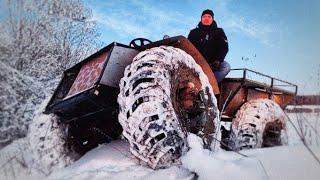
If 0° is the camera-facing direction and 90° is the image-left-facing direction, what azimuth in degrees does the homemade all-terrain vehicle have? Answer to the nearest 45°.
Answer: approximately 45°

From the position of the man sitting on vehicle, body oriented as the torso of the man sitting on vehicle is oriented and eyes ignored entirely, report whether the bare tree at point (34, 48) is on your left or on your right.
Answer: on your right

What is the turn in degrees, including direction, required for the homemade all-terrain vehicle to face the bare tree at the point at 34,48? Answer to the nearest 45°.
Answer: approximately 90° to its right

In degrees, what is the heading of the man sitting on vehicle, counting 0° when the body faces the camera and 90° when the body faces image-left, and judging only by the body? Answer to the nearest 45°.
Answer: approximately 0°
